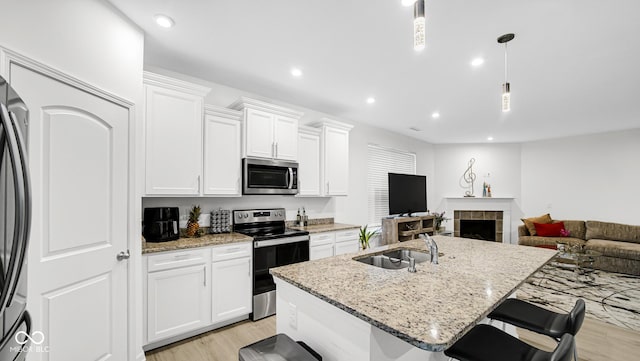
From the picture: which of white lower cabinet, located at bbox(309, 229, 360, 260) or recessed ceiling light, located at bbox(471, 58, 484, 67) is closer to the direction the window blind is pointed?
the recessed ceiling light

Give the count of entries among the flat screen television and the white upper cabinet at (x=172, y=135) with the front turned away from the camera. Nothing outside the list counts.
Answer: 0

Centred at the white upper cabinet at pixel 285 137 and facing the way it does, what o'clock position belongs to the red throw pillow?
The red throw pillow is roughly at 10 o'clock from the white upper cabinet.

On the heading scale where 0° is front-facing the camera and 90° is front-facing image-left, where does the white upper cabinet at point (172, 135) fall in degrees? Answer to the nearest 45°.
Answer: approximately 315°

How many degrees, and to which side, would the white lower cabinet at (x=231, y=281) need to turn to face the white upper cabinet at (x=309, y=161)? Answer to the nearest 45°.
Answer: approximately 90° to its left

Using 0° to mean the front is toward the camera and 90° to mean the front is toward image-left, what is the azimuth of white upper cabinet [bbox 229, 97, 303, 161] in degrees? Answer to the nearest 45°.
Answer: approximately 315°

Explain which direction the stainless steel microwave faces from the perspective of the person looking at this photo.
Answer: facing the viewer and to the right of the viewer

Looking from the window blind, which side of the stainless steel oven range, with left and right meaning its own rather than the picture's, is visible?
left

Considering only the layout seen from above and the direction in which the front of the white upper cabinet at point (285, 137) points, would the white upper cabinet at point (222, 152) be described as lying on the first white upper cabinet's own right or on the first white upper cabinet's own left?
on the first white upper cabinet's own right

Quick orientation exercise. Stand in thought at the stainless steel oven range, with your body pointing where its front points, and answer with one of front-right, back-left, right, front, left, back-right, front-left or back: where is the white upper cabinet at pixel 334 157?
left

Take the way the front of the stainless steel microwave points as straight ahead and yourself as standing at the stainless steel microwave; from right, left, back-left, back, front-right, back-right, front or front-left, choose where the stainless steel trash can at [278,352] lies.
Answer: front-right
